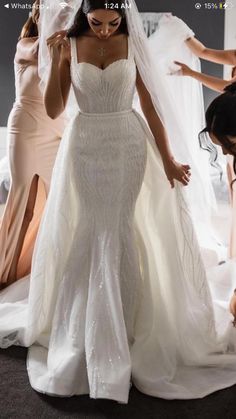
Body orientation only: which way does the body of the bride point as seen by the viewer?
toward the camera

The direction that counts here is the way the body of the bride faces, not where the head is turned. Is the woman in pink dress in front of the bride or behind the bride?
behind
